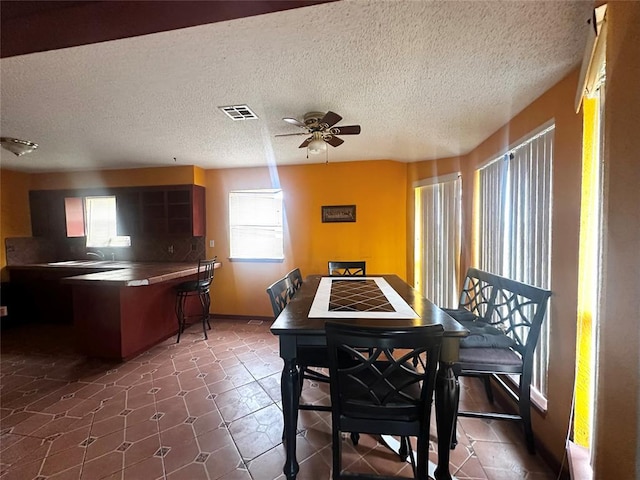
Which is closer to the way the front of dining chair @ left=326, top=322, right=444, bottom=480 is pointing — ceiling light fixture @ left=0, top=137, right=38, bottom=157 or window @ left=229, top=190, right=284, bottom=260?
the window

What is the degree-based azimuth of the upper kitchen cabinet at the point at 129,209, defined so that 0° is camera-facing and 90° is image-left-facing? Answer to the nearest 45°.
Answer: approximately 0°

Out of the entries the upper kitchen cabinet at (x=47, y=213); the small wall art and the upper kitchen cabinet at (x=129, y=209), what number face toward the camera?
3

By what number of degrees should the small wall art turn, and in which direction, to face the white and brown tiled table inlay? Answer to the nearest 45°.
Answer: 0° — it already faces it

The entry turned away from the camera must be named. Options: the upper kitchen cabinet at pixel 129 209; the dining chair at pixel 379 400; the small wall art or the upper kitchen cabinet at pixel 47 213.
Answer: the dining chair

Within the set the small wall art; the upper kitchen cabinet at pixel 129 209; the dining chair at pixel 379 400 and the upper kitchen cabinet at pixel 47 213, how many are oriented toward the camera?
3

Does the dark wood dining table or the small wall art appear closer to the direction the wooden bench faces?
the dark wood dining table

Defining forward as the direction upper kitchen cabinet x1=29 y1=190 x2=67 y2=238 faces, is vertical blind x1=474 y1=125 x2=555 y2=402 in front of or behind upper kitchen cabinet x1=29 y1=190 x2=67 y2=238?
in front

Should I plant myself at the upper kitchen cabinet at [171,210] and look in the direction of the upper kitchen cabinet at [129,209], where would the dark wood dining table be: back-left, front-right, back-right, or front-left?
back-left

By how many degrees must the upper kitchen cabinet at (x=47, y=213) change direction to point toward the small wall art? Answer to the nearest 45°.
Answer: approximately 45° to its left

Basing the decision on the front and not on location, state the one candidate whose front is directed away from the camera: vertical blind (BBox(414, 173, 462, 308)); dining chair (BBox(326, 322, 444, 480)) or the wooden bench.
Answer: the dining chair

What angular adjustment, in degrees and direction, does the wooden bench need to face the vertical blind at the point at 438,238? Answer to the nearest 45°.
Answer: approximately 90° to its right

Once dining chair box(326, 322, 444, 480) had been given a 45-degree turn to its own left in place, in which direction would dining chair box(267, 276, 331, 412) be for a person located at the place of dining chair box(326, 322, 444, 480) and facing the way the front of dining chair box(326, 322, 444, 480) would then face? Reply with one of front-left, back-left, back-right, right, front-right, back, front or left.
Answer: front

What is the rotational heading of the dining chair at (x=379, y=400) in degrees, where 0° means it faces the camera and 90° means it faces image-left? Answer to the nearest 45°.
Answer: approximately 180°

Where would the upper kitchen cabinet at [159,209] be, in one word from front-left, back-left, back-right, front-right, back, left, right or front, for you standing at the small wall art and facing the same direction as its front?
right

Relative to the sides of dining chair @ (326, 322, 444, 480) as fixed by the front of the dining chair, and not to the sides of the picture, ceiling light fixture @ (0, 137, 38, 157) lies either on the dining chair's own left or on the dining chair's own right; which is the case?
on the dining chair's own left

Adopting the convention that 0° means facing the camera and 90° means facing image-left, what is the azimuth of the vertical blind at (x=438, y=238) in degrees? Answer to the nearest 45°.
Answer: approximately 45°
